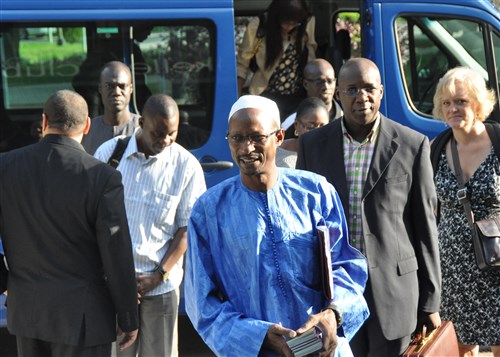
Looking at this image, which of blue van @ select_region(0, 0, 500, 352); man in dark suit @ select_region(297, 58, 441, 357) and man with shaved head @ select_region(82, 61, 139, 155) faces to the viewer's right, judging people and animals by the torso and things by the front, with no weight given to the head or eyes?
the blue van

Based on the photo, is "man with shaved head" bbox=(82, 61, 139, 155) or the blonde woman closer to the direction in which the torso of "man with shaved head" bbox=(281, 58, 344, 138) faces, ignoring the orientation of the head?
the blonde woman

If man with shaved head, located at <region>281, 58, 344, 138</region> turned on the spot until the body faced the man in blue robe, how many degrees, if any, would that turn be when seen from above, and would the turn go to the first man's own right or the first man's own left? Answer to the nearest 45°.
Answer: approximately 45° to the first man's own right

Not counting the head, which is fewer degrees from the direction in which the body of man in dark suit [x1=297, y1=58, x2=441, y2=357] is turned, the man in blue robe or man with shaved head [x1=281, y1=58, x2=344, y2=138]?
the man in blue robe

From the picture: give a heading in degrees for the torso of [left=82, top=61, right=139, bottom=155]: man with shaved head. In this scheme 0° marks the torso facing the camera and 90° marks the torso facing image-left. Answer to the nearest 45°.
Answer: approximately 0°

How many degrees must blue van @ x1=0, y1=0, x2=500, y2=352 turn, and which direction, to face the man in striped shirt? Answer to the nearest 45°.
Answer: approximately 90° to its right
